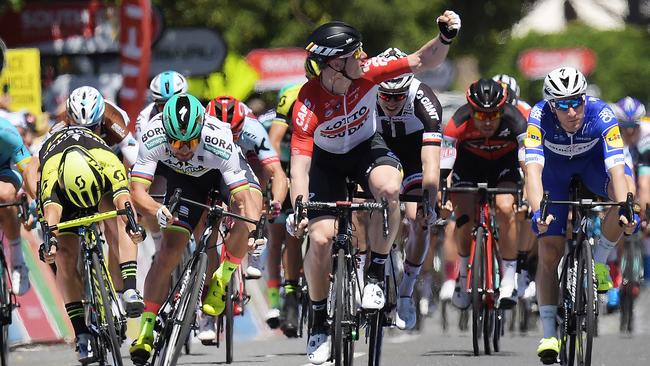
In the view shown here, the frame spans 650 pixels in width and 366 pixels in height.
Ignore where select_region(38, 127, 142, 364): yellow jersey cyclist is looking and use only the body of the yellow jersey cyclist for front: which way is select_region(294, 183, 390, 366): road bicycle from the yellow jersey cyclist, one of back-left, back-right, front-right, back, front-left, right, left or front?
front-left

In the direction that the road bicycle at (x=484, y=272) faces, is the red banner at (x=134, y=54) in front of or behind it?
behind

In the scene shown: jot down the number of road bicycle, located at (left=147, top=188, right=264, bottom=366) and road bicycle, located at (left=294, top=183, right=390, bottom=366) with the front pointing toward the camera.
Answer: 2

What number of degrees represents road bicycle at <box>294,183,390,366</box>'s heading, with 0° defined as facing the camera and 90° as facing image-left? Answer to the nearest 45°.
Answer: approximately 0°

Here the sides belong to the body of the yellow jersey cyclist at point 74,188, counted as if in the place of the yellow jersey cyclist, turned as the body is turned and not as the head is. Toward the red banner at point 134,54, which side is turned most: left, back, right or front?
back
